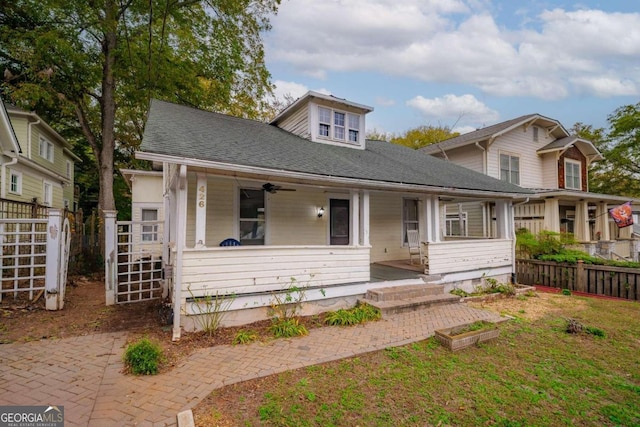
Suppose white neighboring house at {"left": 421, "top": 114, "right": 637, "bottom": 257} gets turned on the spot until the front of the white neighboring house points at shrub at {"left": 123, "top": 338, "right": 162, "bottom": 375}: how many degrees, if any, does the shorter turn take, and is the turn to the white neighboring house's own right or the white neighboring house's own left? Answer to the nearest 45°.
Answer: approximately 45° to the white neighboring house's own right

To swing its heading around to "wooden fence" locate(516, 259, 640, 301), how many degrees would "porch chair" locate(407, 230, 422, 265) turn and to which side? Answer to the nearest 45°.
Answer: approximately 45° to its left

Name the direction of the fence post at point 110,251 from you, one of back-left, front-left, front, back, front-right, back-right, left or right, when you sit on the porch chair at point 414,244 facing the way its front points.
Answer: right

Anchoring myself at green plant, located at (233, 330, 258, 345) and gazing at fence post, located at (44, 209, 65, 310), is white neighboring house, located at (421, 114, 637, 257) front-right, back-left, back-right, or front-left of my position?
back-right

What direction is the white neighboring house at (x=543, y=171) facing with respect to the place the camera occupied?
facing the viewer and to the right of the viewer

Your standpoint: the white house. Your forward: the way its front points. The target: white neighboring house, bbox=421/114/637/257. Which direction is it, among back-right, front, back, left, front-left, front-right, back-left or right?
left

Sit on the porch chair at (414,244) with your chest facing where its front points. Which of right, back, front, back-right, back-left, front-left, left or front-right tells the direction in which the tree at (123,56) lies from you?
back-right

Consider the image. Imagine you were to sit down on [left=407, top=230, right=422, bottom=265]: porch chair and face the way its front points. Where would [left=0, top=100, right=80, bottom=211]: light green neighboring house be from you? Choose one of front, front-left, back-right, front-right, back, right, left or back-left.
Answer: back-right

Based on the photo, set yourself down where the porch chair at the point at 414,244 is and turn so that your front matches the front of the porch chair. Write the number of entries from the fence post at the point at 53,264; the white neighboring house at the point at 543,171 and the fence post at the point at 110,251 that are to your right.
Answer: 2

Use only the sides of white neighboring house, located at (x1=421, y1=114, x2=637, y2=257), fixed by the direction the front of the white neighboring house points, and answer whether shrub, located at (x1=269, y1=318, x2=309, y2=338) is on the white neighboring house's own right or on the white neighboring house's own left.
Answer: on the white neighboring house's own right
